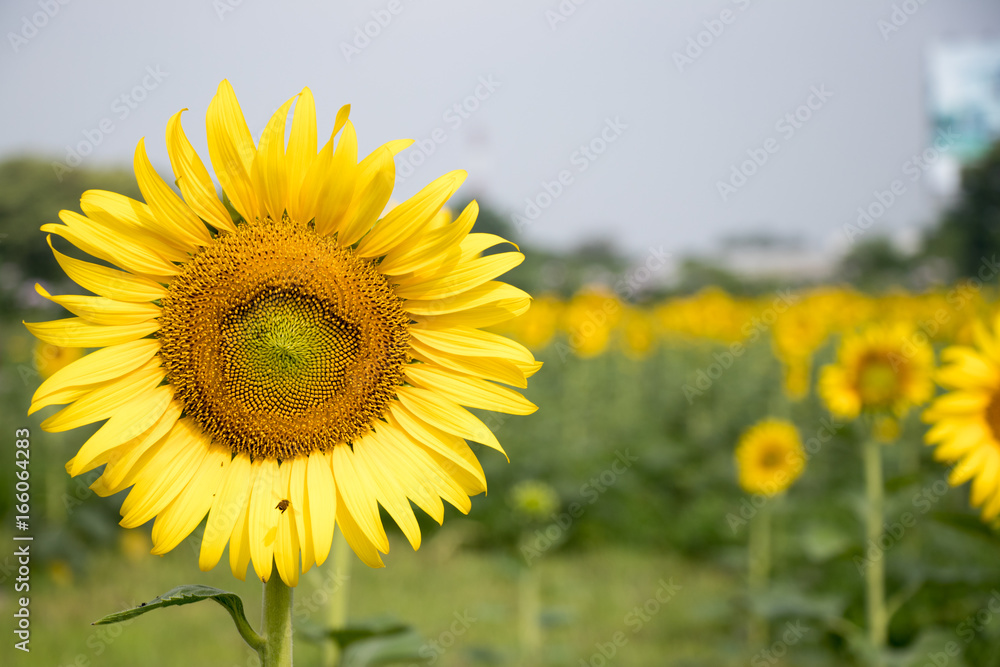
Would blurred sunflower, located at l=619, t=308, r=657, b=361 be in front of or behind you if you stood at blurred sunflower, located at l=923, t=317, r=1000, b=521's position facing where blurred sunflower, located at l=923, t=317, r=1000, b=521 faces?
behind

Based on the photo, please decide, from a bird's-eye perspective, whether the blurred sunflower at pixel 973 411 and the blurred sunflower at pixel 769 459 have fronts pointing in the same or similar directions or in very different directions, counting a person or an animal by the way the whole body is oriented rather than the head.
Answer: same or similar directions

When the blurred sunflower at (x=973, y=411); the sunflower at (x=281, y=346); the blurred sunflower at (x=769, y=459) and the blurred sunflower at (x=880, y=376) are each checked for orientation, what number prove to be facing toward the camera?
4

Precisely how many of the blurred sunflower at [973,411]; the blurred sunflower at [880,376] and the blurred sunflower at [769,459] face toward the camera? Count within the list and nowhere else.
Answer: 3

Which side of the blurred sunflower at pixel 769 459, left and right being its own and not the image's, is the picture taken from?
front

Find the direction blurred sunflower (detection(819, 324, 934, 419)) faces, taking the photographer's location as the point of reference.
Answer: facing the viewer

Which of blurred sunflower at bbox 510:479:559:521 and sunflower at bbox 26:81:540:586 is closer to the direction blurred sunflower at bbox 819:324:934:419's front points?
the sunflower

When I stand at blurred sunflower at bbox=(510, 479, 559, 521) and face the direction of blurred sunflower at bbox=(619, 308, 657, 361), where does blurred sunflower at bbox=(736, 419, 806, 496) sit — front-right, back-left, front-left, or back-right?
front-right

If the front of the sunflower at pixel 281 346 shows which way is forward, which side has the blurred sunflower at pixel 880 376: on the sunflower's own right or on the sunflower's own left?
on the sunflower's own left

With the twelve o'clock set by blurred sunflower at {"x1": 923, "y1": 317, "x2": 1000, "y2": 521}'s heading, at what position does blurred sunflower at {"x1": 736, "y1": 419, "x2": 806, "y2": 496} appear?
blurred sunflower at {"x1": 736, "y1": 419, "x2": 806, "y2": 496} is roughly at 5 o'clock from blurred sunflower at {"x1": 923, "y1": 317, "x2": 1000, "y2": 521}.

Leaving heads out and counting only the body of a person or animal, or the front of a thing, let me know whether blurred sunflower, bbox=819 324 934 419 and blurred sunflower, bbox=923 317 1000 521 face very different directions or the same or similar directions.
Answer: same or similar directions

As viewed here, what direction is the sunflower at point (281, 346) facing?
toward the camera

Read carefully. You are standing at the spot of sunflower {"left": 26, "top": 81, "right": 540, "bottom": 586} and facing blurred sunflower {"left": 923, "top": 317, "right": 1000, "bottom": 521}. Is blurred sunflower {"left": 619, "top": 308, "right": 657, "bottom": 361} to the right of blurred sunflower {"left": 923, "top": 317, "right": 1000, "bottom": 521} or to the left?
left

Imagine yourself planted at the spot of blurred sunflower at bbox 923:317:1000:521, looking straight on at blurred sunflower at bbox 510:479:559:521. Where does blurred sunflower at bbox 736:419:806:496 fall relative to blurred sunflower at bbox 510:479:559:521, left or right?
right

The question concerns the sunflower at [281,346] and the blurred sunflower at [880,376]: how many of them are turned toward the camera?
2

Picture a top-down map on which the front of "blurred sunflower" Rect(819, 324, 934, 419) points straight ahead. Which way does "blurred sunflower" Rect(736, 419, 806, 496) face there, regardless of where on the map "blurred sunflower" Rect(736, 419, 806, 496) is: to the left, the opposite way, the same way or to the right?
the same way

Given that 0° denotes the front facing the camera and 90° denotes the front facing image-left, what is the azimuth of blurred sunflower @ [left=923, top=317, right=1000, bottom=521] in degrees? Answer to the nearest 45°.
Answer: approximately 0°

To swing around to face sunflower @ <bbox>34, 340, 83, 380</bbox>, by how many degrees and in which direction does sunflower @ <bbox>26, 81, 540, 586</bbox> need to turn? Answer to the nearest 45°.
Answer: approximately 180°
